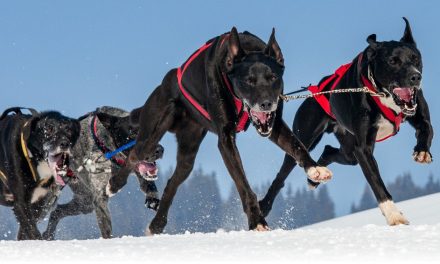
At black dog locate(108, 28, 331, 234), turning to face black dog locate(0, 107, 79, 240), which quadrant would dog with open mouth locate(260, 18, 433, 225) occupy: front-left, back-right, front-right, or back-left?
back-right

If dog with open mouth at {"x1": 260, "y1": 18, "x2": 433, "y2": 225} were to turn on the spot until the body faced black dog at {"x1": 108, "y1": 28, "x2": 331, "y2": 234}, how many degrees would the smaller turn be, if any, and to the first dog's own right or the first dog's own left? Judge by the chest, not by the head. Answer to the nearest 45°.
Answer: approximately 90° to the first dog's own right

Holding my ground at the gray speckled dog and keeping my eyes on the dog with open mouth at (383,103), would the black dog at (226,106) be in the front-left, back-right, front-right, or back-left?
front-right

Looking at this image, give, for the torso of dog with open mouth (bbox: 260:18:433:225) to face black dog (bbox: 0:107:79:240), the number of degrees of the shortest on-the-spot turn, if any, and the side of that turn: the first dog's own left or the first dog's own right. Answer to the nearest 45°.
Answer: approximately 135° to the first dog's own right

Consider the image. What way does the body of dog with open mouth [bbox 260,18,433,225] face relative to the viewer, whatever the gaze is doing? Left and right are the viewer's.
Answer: facing the viewer and to the right of the viewer

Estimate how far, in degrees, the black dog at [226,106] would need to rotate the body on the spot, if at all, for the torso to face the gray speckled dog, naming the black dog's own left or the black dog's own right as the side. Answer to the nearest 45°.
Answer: approximately 180°

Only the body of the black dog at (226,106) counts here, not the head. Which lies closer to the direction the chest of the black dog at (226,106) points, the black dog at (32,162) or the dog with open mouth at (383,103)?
the dog with open mouth

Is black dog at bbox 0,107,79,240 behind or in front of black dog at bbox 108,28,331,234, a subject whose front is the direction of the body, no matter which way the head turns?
behind

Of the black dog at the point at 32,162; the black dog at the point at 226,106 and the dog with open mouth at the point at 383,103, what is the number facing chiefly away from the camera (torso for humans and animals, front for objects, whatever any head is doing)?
0
